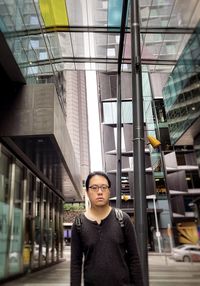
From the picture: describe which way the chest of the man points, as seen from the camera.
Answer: toward the camera

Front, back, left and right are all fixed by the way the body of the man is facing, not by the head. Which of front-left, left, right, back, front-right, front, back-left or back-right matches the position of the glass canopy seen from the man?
back

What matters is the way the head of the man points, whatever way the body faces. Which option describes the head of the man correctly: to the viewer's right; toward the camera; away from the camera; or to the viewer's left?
toward the camera

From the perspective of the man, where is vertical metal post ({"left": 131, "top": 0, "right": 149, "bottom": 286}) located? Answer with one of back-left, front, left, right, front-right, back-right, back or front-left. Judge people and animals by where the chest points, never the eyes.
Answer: back

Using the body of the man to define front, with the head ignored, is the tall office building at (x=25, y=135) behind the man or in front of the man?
behind
